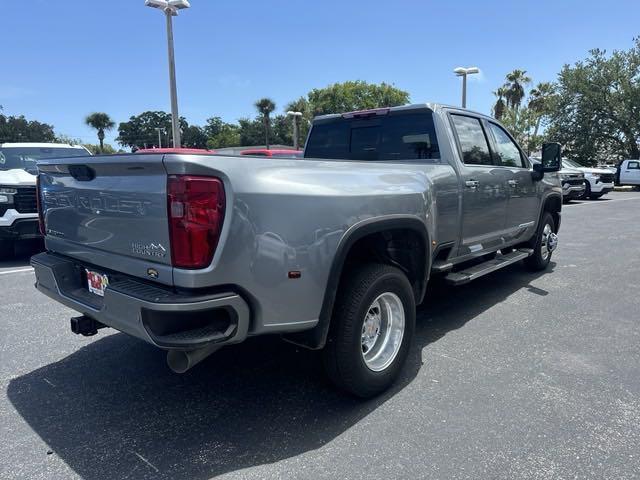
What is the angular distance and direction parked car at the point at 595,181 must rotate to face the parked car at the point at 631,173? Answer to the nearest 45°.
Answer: approximately 135° to its left

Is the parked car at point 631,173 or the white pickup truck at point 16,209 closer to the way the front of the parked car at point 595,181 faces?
the white pickup truck

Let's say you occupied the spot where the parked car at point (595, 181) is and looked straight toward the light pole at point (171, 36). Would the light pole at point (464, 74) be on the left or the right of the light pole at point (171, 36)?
right

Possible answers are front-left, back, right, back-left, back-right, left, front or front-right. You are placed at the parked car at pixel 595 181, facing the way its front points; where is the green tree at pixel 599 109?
back-left

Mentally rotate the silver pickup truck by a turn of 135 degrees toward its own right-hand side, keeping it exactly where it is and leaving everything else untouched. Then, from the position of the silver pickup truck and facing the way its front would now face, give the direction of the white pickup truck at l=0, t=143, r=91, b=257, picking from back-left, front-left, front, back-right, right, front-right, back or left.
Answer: back-right

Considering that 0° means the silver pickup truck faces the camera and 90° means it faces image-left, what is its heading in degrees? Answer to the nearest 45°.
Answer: approximately 225°

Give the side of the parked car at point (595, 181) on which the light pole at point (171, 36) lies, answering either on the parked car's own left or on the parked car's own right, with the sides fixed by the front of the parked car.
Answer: on the parked car's own right
